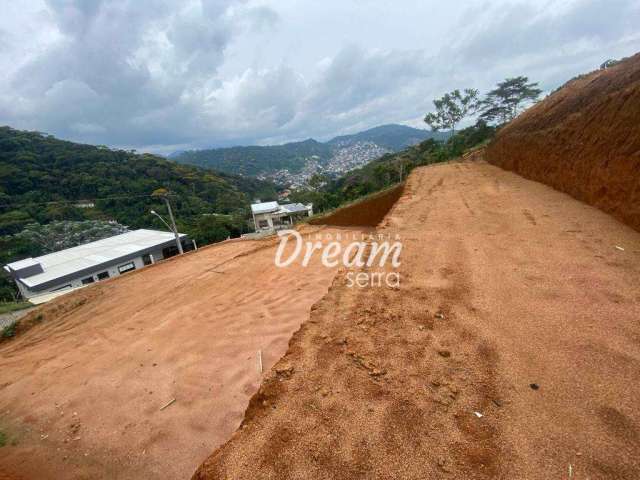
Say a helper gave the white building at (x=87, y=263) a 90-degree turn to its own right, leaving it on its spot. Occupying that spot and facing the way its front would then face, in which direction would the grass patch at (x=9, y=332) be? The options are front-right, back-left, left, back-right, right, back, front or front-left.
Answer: front-left

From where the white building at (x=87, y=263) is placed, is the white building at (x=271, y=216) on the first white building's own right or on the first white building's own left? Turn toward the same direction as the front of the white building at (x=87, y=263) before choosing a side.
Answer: on the first white building's own left

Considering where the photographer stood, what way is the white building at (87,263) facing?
facing the viewer and to the right of the viewer
